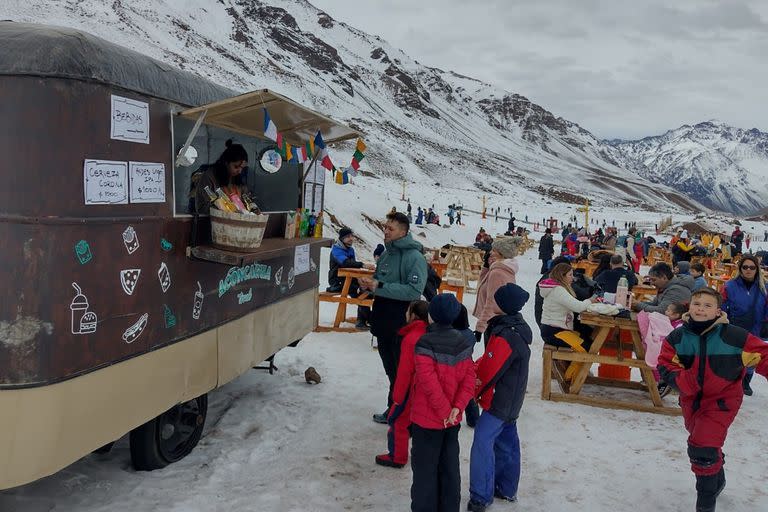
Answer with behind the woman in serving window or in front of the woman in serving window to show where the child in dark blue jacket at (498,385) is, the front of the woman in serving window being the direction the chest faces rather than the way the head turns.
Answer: in front

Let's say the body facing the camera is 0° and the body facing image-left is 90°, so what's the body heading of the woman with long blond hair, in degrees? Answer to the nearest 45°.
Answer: approximately 270°

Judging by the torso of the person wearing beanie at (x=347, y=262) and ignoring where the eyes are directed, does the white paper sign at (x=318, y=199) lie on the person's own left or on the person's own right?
on the person's own right

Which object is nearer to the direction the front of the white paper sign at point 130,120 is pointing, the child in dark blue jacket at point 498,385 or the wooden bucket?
the child in dark blue jacket

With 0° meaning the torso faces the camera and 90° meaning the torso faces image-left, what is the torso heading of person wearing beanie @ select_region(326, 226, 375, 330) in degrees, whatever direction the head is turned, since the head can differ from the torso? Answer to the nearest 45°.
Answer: approximately 315°

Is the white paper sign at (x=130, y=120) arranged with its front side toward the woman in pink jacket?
no

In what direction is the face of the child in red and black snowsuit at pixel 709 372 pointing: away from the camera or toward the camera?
toward the camera

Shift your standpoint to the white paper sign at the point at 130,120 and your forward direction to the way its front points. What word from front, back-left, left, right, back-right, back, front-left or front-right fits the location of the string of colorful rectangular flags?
left

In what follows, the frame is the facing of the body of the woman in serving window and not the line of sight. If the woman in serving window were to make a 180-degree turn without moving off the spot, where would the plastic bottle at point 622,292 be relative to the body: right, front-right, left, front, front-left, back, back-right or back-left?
back-right

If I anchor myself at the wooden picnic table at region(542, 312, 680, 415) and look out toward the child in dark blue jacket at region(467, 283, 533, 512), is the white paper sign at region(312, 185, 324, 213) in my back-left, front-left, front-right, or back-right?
front-right

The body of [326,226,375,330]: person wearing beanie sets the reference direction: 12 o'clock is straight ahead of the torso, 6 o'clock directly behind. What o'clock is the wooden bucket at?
The wooden bucket is roughly at 2 o'clock from the person wearing beanie.

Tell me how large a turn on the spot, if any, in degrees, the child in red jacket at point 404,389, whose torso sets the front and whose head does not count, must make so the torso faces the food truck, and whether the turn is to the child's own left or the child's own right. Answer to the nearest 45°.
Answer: approximately 45° to the child's own left

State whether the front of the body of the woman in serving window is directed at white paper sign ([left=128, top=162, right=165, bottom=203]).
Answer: no

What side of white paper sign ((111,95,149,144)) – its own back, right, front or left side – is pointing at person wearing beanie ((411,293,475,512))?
front

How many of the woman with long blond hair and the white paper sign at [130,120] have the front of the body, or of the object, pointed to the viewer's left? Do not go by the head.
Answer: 0

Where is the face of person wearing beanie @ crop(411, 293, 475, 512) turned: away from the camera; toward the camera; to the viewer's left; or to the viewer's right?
away from the camera

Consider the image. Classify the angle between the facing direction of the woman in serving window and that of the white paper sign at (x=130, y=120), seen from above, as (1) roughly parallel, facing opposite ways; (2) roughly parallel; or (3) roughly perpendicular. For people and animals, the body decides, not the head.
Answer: roughly parallel
